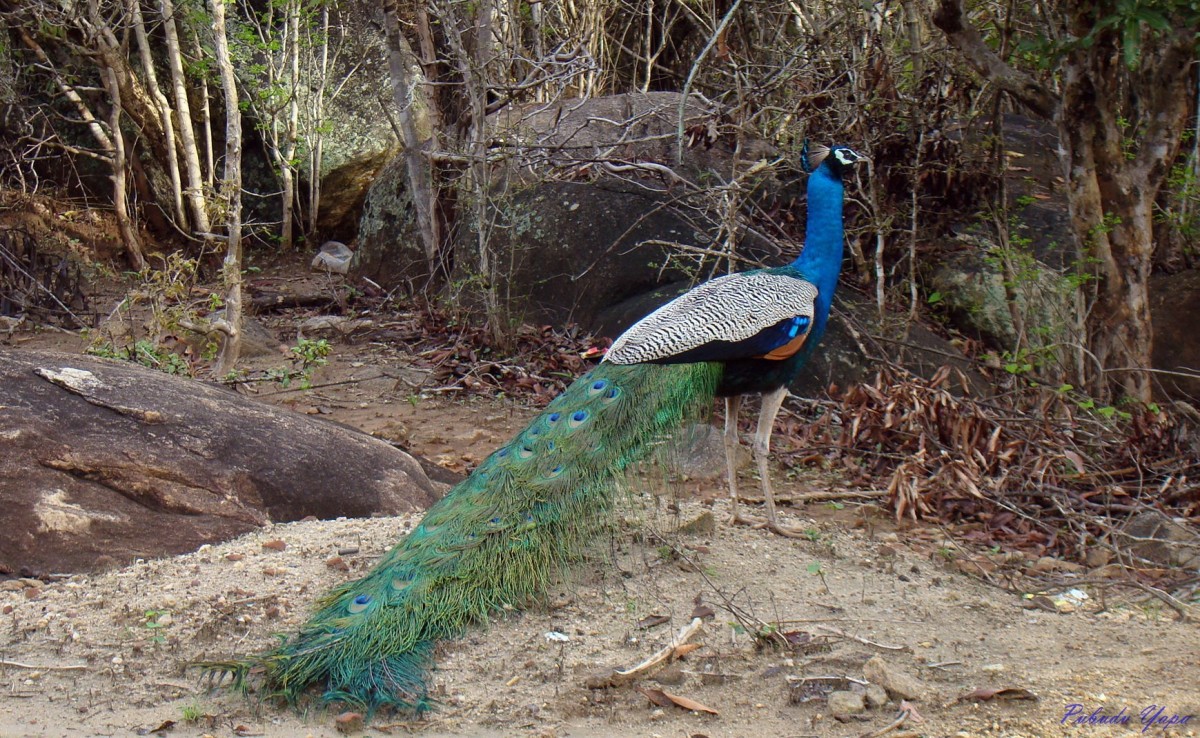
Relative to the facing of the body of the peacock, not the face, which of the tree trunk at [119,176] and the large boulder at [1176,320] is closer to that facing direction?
the large boulder

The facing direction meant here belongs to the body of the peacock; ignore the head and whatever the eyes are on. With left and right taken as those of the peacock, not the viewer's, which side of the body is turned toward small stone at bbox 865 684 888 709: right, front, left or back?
right

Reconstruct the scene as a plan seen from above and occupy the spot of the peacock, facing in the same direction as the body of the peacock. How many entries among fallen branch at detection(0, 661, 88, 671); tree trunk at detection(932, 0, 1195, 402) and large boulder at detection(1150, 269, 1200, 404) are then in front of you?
2

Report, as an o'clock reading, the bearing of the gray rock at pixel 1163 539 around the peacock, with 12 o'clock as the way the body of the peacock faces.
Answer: The gray rock is roughly at 1 o'clock from the peacock.

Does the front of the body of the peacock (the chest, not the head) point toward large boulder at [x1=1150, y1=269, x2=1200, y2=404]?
yes

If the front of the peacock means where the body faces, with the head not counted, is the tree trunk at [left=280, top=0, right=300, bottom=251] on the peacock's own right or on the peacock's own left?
on the peacock's own left

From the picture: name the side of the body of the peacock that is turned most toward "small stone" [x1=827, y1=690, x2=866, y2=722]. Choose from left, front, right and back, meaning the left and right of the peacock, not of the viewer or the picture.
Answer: right

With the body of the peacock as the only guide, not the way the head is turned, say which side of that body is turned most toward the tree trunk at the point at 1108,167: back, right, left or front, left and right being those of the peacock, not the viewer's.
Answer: front

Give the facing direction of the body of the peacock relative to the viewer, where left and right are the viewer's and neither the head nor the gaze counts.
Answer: facing away from the viewer and to the right of the viewer
